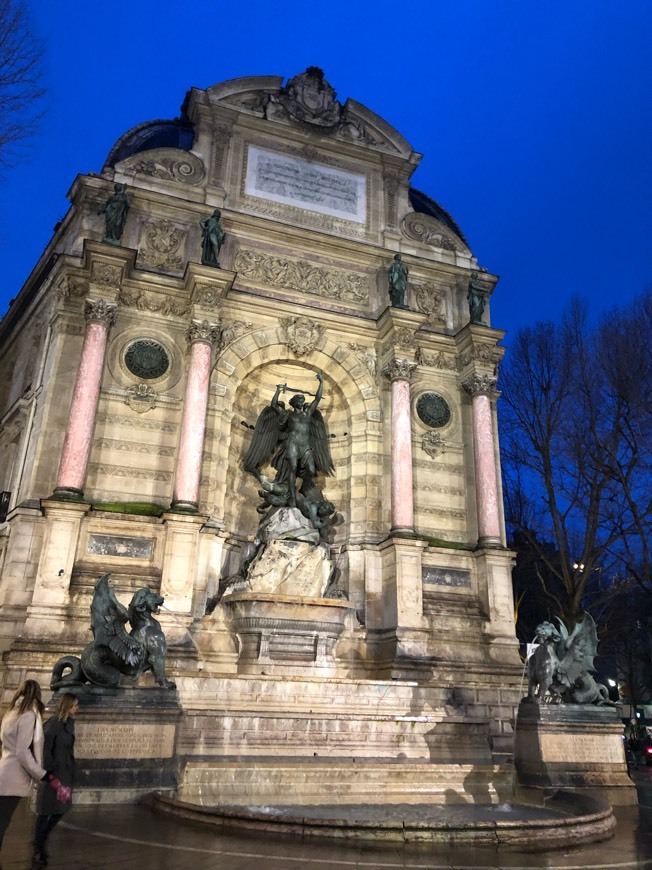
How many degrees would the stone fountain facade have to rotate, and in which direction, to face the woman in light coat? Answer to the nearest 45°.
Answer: approximately 45° to its right

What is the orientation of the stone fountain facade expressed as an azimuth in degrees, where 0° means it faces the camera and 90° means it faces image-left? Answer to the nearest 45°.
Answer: approximately 315°
